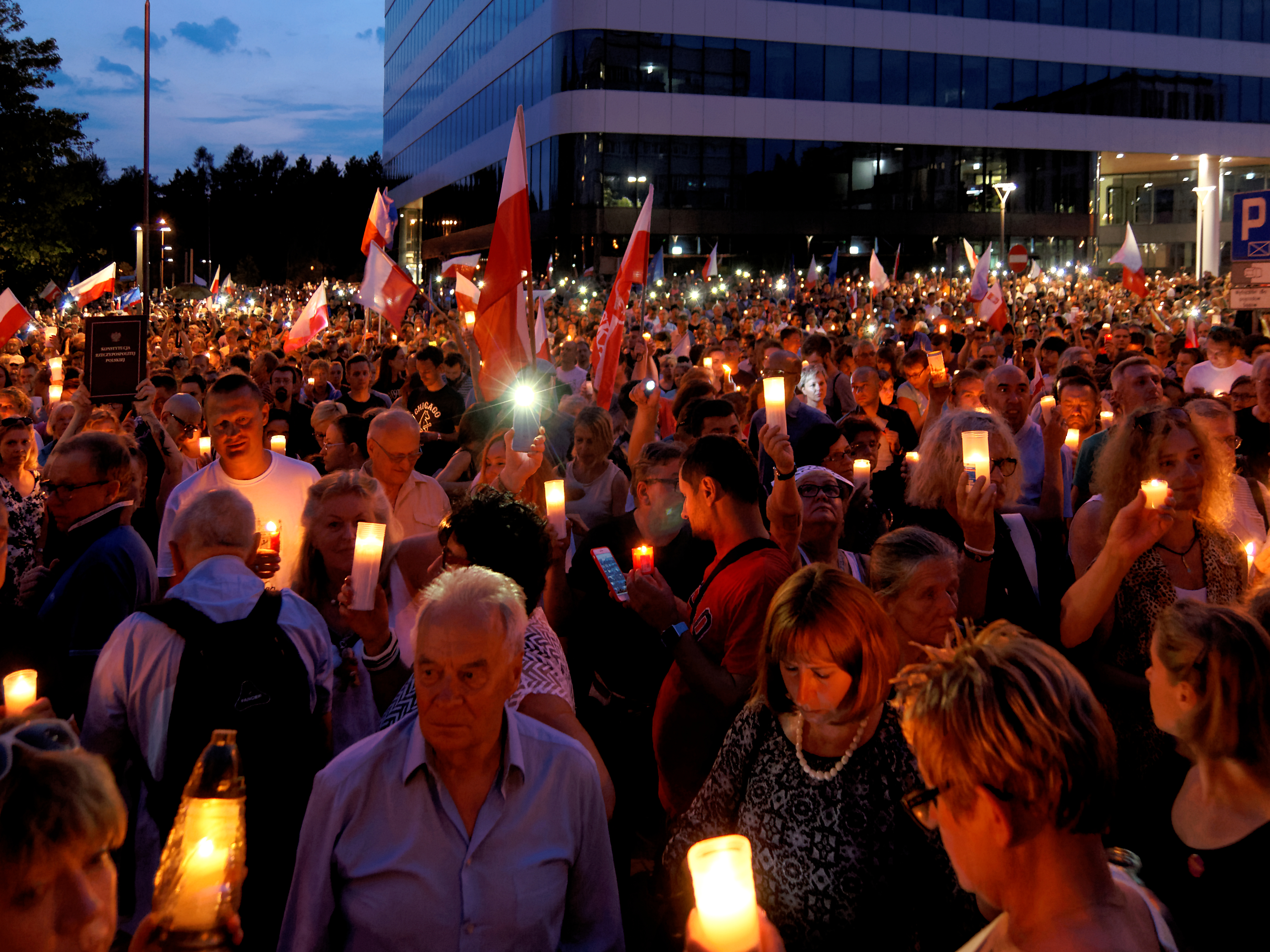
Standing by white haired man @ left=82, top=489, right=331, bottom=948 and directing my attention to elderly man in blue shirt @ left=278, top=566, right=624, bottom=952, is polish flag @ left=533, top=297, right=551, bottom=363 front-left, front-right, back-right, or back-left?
back-left

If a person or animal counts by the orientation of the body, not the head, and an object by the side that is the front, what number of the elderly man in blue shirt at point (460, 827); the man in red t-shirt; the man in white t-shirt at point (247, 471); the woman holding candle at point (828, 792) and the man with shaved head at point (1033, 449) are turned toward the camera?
4

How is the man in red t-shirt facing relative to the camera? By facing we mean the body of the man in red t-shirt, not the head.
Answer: to the viewer's left

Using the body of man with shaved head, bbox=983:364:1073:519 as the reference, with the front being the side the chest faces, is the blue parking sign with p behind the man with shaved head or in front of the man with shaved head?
behind

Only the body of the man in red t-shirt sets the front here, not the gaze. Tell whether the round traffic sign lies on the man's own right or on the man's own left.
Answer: on the man's own right

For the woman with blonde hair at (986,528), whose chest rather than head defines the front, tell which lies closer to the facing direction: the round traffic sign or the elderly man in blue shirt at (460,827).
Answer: the elderly man in blue shirt

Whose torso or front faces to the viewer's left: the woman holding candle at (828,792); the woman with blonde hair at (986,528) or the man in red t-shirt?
the man in red t-shirt
